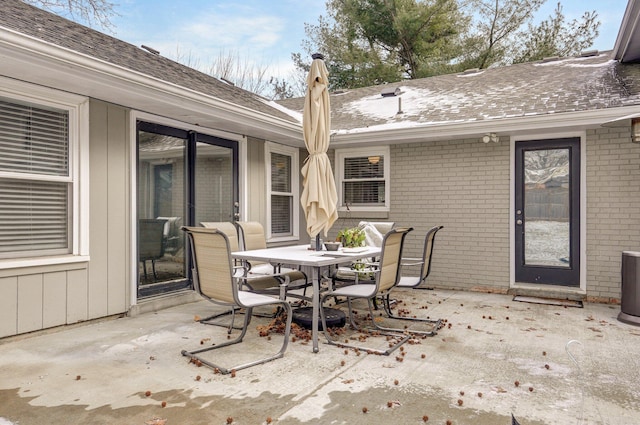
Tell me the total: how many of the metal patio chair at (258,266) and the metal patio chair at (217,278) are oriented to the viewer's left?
0

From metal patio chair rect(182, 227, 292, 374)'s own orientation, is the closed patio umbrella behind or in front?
in front

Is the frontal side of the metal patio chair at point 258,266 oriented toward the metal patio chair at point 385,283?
yes

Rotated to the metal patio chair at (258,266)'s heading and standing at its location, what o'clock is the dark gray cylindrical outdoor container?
The dark gray cylindrical outdoor container is roughly at 11 o'clock from the metal patio chair.

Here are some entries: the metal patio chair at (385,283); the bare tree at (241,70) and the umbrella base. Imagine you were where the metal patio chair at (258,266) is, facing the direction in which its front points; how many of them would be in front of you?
2

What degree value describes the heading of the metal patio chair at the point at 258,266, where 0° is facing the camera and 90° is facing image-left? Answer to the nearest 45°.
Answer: approximately 315°

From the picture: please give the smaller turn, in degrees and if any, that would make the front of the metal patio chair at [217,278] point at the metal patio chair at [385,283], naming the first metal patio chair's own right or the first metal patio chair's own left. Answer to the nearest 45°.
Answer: approximately 45° to the first metal patio chair's own right

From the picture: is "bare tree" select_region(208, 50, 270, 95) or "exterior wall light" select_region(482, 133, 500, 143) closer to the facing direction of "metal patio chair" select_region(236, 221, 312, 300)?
the exterior wall light

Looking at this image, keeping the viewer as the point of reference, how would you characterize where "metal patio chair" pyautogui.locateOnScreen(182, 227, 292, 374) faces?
facing away from the viewer and to the right of the viewer

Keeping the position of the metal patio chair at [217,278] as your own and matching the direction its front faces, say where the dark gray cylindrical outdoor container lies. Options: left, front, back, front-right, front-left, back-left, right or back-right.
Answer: front-right

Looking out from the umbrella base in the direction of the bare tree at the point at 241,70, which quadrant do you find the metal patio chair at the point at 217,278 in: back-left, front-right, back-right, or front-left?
back-left

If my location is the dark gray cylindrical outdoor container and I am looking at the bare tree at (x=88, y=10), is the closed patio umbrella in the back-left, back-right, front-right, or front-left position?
front-left

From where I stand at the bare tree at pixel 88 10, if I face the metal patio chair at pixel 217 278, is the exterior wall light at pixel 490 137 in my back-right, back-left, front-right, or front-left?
front-left
